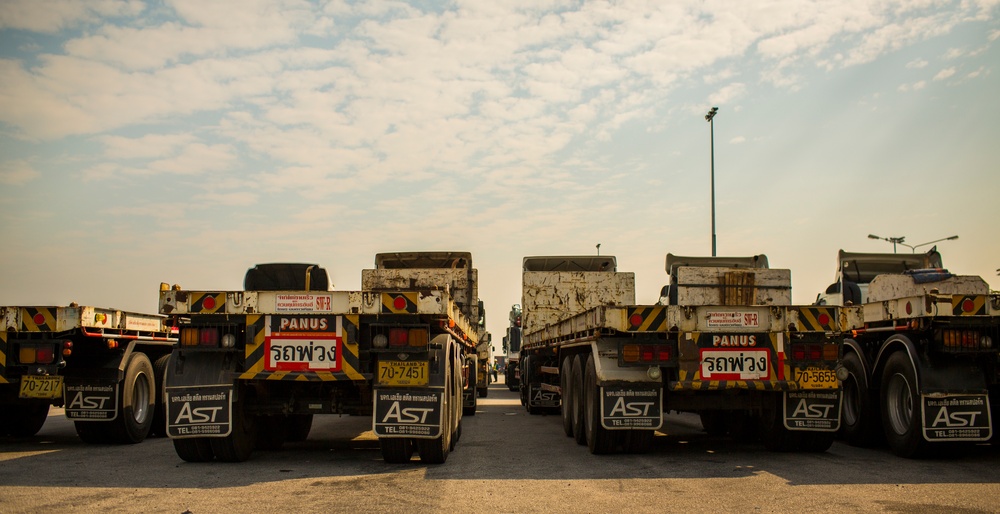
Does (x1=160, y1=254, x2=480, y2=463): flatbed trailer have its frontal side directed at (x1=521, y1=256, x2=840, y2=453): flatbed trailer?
no

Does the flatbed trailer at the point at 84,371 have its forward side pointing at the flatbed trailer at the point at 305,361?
no

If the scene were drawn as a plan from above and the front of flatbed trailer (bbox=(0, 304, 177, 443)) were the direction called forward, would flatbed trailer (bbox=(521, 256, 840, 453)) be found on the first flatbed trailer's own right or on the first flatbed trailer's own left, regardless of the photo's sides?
on the first flatbed trailer's own right

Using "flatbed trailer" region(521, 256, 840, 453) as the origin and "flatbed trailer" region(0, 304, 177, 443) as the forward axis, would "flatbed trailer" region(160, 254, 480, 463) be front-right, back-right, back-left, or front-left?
front-left

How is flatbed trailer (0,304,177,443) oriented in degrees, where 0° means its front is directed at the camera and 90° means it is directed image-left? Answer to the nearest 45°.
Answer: approximately 225°

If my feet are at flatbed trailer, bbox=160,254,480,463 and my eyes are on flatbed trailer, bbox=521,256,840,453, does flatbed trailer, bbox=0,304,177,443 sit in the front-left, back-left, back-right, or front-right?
back-left

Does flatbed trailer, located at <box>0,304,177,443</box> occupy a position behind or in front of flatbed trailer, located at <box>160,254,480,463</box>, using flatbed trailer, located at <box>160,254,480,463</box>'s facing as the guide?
in front

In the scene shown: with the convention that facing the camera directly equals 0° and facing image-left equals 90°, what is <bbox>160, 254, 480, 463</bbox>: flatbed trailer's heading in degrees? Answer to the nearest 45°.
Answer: approximately 180°

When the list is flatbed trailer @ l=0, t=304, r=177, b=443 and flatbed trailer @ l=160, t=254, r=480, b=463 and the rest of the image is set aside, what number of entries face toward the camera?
0

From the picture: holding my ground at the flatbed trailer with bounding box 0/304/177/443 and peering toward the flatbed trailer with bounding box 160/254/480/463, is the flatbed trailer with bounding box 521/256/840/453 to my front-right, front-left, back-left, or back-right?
front-left
